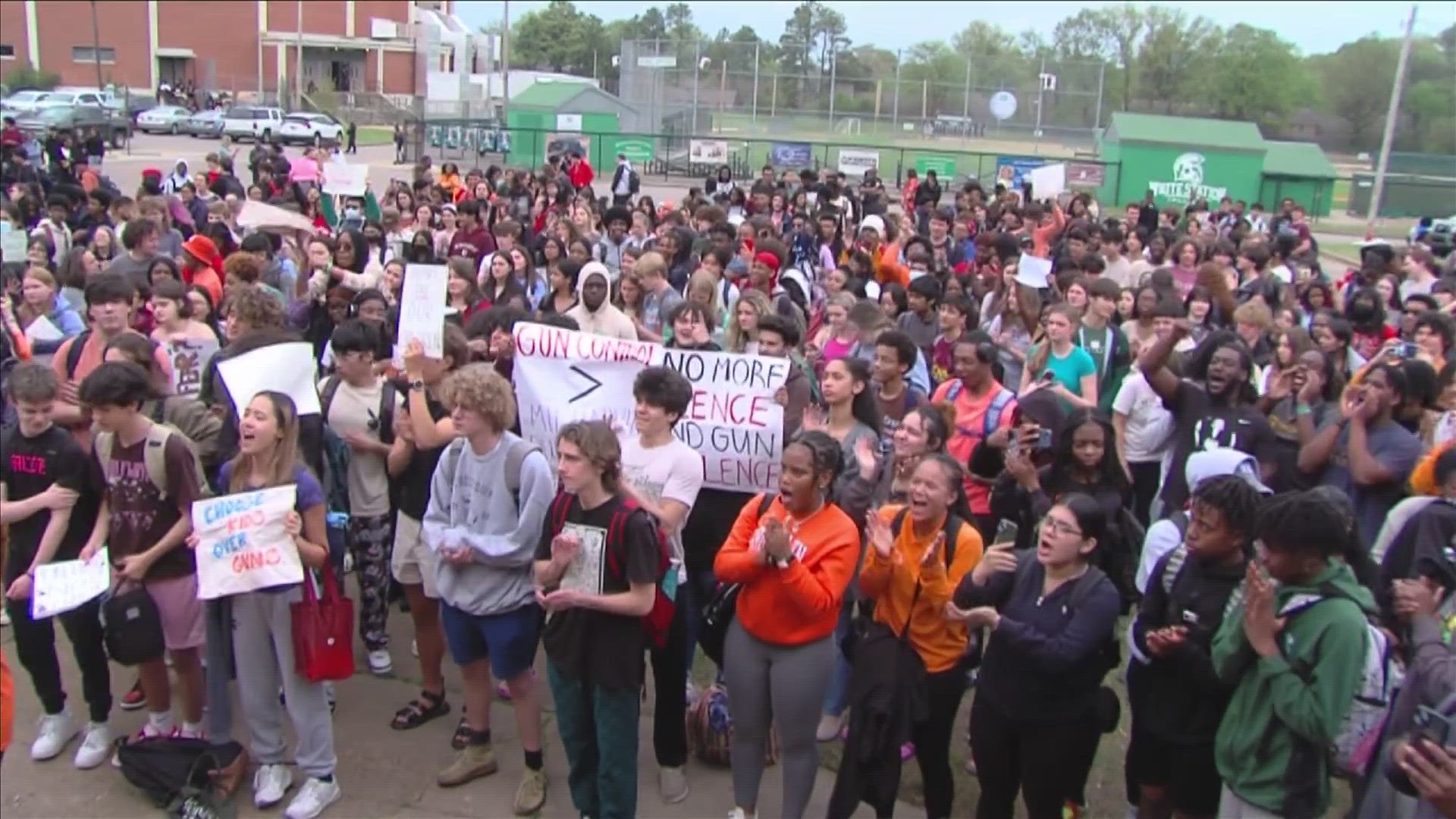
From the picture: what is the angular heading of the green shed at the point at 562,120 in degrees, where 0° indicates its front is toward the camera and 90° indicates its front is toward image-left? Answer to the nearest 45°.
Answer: approximately 0°

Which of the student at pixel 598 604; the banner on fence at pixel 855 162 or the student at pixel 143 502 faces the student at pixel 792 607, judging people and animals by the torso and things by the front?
the banner on fence

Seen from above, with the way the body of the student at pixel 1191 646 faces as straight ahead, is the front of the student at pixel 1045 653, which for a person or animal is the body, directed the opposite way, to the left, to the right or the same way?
the same way

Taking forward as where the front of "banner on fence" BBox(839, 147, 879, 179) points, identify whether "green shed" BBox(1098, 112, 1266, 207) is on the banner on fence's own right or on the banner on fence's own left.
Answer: on the banner on fence's own left

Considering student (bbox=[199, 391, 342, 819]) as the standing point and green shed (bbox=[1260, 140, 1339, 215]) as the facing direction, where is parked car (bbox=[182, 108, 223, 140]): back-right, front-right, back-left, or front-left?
front-left

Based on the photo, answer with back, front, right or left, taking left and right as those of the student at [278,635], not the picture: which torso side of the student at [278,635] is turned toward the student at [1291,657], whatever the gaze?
left

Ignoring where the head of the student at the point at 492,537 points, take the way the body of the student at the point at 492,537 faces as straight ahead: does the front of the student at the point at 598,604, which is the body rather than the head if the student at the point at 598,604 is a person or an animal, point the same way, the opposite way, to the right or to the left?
the same way

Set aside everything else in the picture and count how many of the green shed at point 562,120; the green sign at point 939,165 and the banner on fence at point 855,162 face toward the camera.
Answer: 3

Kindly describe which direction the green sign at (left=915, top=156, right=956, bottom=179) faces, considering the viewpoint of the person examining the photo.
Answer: facing the viewer

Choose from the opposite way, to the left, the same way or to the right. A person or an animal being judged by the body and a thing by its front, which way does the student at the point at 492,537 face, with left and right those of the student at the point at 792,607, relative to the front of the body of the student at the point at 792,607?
the same way

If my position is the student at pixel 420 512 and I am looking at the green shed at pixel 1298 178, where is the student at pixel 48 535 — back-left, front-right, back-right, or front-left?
back-left

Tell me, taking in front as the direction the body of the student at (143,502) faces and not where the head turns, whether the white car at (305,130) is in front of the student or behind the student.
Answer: behind

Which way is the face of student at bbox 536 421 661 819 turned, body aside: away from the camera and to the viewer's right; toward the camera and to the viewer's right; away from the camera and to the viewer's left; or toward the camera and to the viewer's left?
toward the camera and to the viewer's left

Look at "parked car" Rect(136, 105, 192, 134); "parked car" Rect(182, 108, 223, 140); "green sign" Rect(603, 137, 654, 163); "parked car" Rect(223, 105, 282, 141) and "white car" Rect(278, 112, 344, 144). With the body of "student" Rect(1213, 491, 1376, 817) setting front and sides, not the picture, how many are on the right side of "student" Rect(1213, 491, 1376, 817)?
5

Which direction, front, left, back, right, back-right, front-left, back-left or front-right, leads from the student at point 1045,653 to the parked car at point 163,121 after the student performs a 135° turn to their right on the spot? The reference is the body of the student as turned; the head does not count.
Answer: front-left

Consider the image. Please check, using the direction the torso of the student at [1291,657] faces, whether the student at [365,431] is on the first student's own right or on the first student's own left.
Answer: on the first student's own right

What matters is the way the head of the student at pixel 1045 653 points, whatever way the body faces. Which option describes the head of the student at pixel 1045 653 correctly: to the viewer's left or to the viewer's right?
to the viewer's left

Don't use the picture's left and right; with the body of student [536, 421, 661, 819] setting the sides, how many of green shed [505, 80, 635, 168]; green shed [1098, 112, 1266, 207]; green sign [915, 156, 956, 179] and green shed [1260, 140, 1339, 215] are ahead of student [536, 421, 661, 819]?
0

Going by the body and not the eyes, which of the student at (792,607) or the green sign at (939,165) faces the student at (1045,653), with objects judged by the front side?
the green sign

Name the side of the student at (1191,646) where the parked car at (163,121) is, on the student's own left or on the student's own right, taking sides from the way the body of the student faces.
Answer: on the student's own right

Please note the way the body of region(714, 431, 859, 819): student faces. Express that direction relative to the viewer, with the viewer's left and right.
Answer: facing the viewer and to the left of the viewer
